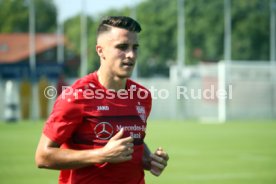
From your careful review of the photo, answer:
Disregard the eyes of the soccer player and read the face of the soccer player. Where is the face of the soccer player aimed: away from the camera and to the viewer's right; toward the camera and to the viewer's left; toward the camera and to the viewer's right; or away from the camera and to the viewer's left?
toward the camera and to the viewer's right

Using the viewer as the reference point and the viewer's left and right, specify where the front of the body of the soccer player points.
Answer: facing the viewer and to the right of the viewer
